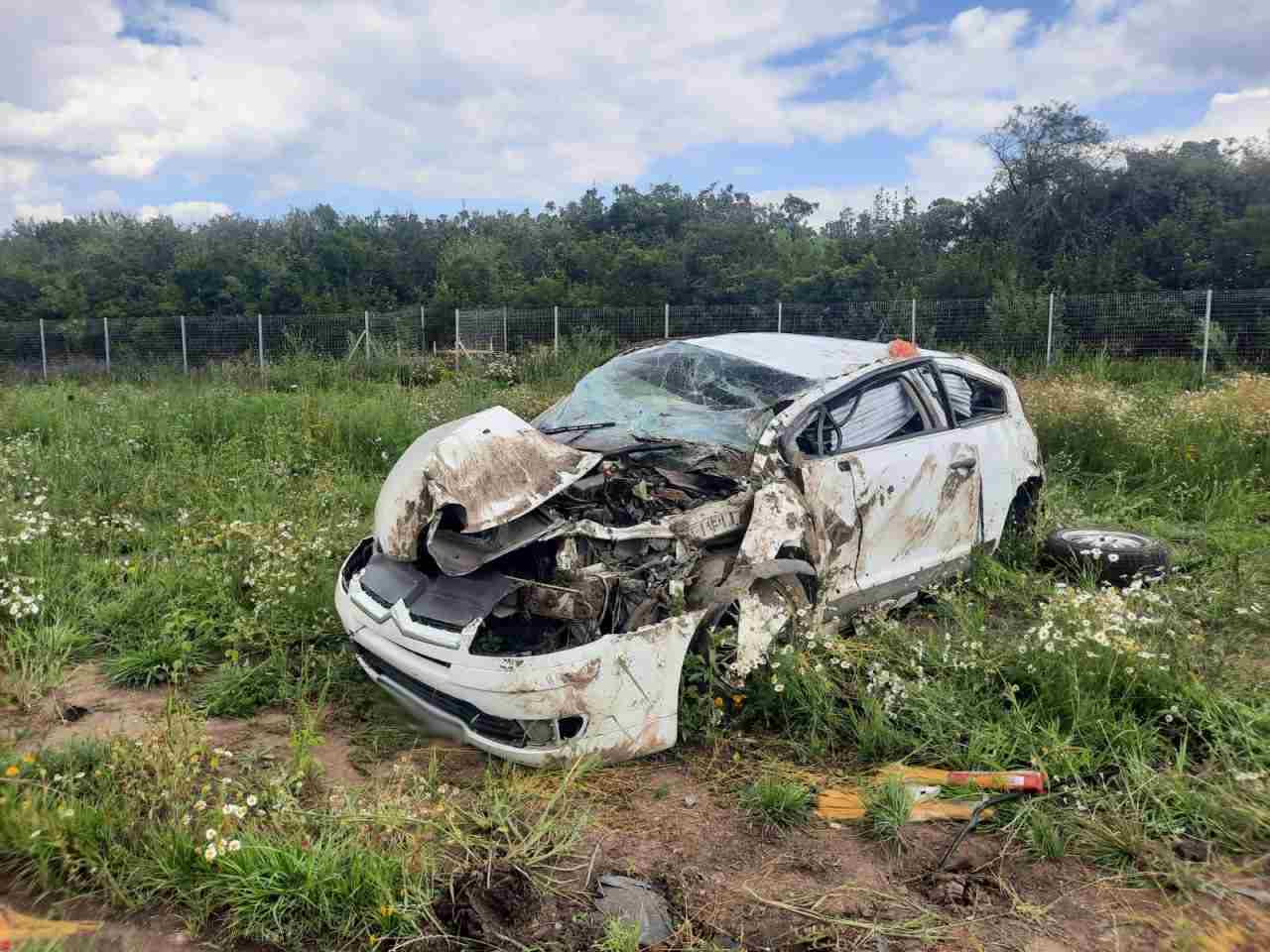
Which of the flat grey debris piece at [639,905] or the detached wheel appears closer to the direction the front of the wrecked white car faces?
the flat grey debris piece

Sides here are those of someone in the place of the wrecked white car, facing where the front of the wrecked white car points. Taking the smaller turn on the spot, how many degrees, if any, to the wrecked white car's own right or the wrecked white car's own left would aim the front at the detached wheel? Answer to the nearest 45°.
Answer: approximately 180°

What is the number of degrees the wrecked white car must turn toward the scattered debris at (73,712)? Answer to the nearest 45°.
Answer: approximately 45° to its right

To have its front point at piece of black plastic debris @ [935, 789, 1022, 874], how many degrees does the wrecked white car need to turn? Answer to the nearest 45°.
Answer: approximately 90° to its left

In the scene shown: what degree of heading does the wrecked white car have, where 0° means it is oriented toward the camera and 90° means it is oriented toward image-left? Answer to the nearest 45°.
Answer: approximately 45°

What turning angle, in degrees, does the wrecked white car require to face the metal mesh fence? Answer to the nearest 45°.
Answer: approximately 135° to its right

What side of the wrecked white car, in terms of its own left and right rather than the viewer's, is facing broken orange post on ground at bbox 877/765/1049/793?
left

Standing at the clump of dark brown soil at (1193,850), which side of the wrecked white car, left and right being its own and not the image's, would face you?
left

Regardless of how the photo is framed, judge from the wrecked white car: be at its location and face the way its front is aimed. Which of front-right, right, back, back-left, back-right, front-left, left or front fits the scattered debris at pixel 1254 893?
left

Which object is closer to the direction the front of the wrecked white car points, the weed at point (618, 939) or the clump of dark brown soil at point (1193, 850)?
the weed

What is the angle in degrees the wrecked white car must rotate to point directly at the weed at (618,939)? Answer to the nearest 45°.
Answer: approximately 45° to its left
